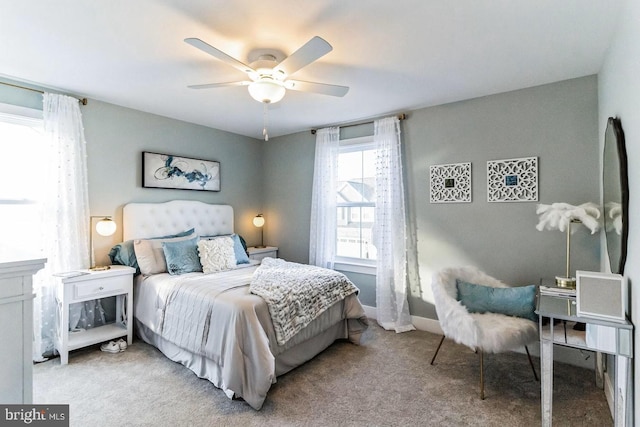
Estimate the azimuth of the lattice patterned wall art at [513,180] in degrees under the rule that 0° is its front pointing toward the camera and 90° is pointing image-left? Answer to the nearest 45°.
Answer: approximately 0°

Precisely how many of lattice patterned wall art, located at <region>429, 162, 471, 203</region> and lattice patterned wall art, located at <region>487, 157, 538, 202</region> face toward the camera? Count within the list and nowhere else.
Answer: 2

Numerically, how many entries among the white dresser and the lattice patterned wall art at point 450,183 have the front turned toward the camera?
1

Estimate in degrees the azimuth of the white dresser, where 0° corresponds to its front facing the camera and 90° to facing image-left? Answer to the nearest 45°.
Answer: approximately 270°

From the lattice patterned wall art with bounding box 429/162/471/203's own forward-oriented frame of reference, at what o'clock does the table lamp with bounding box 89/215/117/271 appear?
The table lamp is roughly at 2 o'clock from the lattice patterned wall art.

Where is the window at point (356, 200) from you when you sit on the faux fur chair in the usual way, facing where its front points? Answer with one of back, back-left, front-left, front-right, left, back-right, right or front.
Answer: back

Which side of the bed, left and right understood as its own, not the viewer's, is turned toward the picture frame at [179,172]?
back

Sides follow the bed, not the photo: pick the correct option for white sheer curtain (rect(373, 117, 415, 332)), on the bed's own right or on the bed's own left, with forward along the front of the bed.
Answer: on the bed's own left

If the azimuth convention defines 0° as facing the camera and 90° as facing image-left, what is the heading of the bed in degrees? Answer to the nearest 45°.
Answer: approximately 315°

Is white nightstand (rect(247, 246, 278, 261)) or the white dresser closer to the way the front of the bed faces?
the white dresser

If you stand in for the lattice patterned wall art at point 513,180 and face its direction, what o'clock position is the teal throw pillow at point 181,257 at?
The teal throw pillow is roughly at 2 o'clock from the lattice patterned wall art.

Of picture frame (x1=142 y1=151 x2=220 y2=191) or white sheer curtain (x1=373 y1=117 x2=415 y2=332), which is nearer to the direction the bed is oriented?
the white sheer curtain
